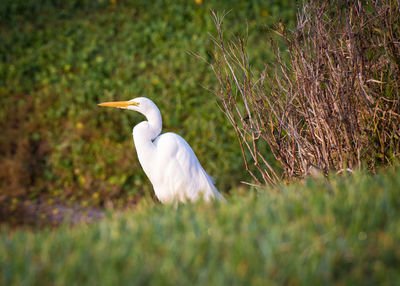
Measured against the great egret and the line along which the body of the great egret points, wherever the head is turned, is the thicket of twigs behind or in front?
behind

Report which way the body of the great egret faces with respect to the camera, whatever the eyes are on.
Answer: to the viewer's left
